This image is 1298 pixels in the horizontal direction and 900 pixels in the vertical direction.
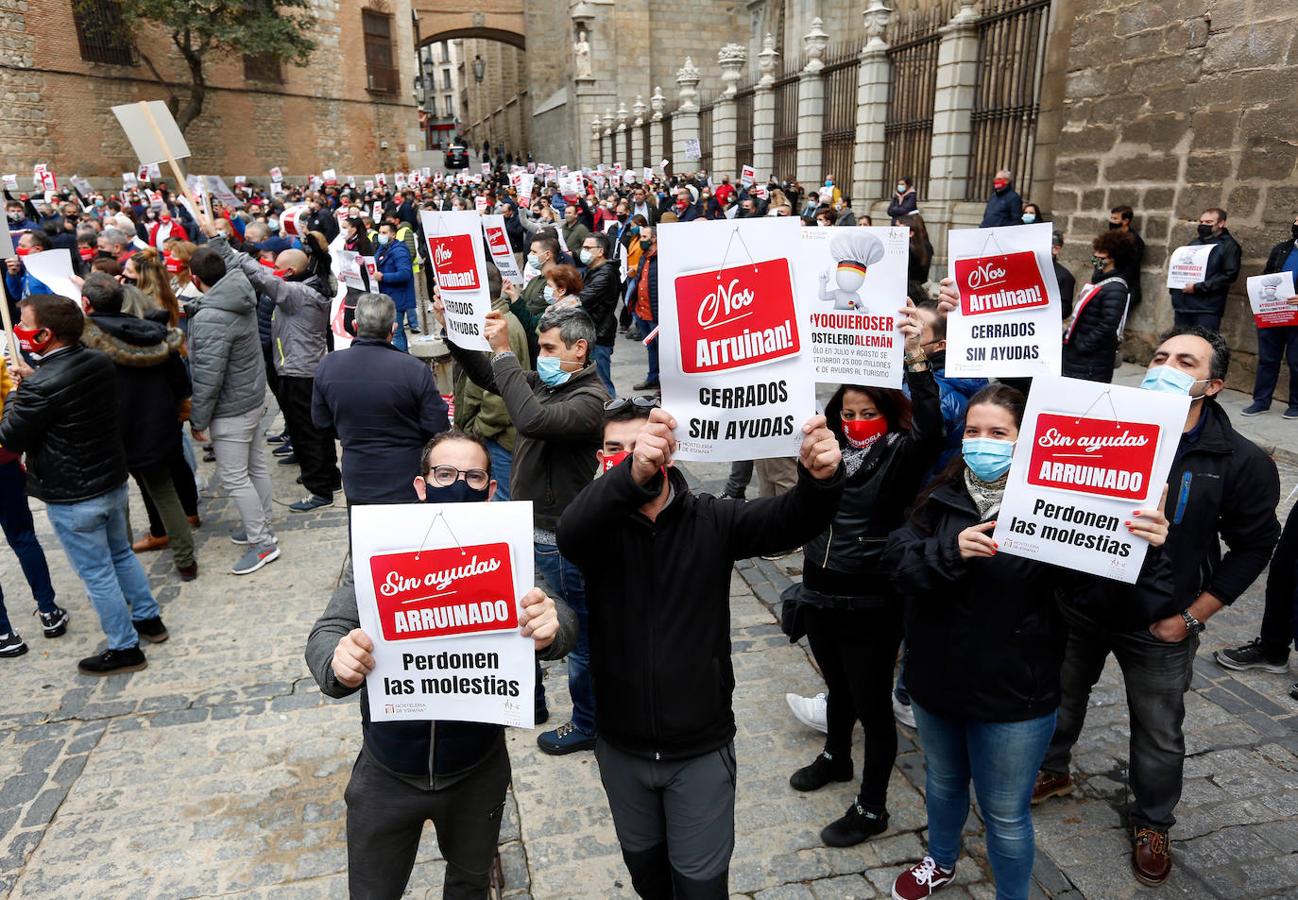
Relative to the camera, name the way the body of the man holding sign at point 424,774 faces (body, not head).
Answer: toward the camera

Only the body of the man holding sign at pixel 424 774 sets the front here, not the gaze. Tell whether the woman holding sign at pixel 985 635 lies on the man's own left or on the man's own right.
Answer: on the man's own left

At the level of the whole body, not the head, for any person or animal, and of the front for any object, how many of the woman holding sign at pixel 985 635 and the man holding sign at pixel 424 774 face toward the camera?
2

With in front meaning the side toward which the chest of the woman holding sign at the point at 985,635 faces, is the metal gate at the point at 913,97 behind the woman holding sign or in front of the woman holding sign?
behind

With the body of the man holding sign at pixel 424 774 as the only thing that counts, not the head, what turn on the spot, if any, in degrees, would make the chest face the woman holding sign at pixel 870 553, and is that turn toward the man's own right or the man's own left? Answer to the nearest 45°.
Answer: approximately 90° to the man's own left

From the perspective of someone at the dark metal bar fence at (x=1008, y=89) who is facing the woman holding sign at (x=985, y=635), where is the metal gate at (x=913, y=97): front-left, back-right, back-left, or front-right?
back-right

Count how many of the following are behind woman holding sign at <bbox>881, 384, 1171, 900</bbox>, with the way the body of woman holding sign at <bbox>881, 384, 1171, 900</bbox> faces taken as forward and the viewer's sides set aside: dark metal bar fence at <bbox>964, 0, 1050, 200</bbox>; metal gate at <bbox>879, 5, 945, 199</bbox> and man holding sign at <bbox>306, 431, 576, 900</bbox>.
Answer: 2

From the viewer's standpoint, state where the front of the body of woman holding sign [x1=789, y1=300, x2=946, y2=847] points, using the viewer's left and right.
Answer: facing the viewer and to the left of the viewer

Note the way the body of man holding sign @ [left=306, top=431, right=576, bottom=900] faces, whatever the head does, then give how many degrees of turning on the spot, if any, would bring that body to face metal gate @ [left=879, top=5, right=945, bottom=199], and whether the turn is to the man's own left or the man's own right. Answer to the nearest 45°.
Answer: approximately 135° to the man's own left

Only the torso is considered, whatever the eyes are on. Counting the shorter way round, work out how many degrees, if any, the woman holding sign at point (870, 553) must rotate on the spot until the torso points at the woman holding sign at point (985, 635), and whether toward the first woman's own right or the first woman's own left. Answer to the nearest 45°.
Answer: approximately 90° to the first woman's own left

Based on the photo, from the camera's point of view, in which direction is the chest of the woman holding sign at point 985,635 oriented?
toward the camera
